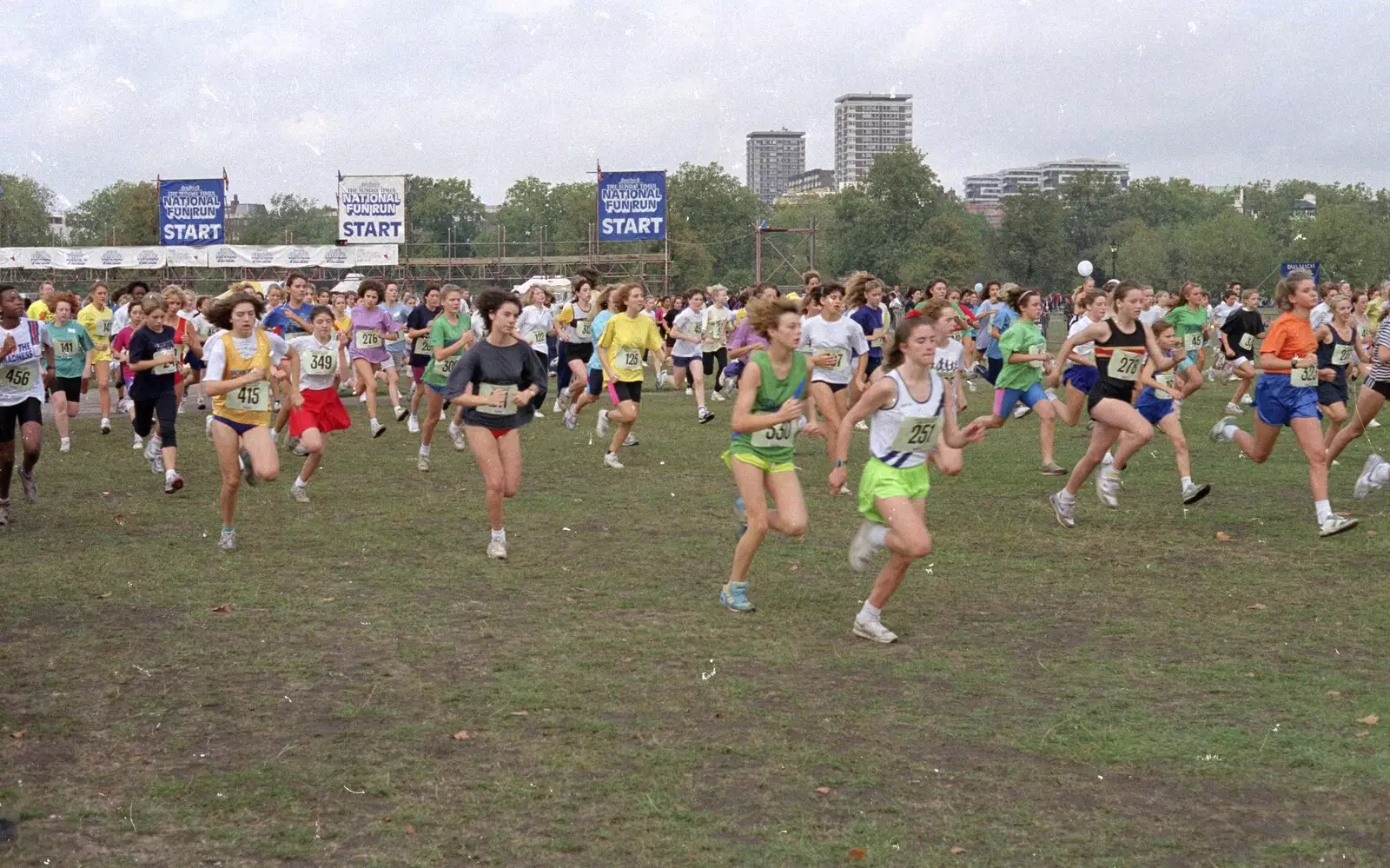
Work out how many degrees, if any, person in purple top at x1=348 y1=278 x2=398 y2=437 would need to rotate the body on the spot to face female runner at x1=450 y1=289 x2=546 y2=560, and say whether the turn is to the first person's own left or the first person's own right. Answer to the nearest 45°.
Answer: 0° — they already face them

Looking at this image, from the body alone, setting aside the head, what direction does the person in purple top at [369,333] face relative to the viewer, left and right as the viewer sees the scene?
facing the viewer
